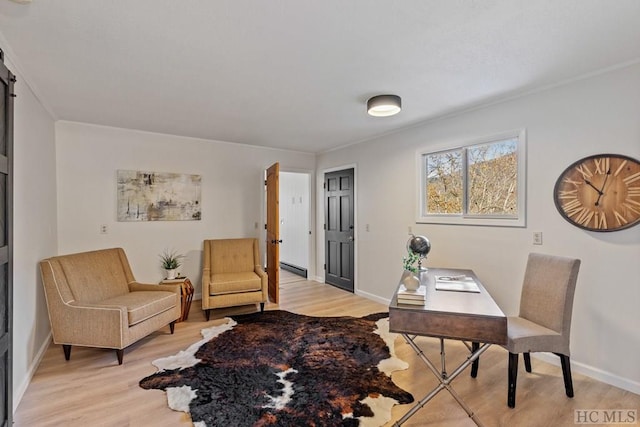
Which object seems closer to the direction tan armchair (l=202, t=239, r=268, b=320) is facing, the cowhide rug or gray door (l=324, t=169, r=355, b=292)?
the cowhide rug

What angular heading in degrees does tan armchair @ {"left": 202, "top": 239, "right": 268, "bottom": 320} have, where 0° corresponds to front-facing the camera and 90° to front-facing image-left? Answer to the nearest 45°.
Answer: approximately 315°

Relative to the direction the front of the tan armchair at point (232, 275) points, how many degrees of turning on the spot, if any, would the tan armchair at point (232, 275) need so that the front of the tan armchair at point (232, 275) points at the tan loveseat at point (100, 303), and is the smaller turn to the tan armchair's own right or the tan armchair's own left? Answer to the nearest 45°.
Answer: approximately 90° to the tan armchair's own right

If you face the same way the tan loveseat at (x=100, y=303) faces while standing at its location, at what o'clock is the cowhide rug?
The cowhide rug is roughly at 12 o'clock from the tan loveseat.

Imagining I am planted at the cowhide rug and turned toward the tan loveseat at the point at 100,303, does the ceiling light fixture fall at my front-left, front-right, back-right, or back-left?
back-right

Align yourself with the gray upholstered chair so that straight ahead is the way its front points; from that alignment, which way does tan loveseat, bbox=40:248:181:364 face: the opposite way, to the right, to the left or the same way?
the opposite way
